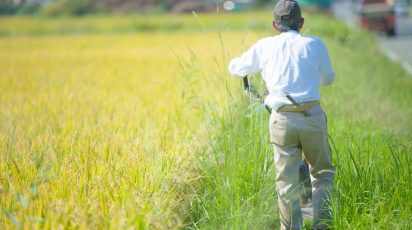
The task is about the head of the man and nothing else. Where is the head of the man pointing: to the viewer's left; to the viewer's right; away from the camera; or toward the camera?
away from the camera

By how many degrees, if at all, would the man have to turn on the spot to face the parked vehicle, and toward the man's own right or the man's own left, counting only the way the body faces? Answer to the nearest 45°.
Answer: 0° — they already face it

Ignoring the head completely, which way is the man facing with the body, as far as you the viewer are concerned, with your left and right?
facing away from the viewer
